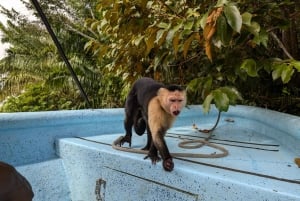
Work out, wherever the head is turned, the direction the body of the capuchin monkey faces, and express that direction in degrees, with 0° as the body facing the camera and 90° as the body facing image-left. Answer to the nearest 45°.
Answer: approximately 315°
